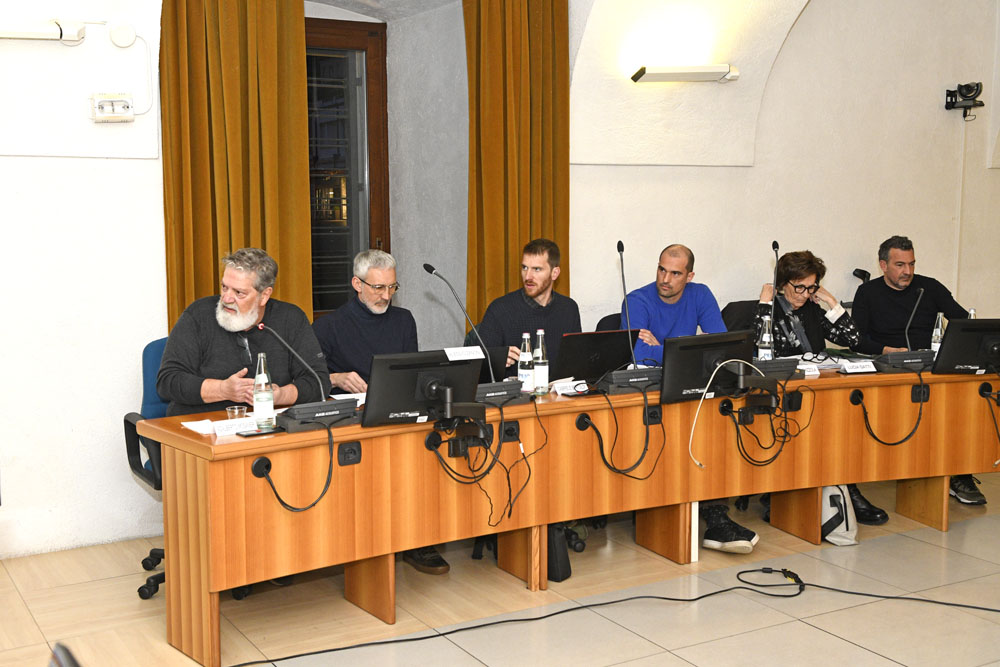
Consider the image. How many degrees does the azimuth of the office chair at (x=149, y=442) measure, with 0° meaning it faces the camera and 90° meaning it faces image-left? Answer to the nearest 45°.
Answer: approximately 315°

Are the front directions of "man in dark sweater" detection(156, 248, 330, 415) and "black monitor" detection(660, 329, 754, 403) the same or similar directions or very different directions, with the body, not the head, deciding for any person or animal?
very different directions

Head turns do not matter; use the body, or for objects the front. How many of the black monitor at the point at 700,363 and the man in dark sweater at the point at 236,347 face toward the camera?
1

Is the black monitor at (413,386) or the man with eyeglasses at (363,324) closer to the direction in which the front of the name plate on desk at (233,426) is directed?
the black monitor

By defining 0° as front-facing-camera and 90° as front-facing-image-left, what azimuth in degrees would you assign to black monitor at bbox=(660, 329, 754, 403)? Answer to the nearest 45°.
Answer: approximately 135°
